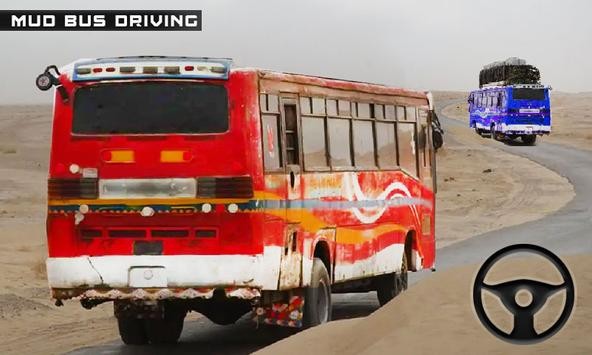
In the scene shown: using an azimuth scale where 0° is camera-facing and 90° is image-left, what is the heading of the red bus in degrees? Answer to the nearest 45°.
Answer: approximately 225°
